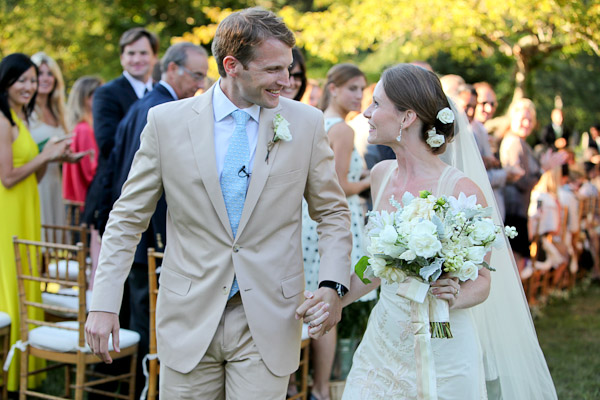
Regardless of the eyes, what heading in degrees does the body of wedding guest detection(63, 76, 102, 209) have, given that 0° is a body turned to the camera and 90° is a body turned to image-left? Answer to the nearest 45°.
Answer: approximately 270°

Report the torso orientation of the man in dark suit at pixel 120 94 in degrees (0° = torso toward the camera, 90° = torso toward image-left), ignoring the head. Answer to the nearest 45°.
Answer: approximately 315°

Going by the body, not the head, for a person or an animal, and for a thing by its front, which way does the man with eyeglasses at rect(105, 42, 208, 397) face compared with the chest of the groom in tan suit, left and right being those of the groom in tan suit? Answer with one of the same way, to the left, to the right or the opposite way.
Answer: to the left

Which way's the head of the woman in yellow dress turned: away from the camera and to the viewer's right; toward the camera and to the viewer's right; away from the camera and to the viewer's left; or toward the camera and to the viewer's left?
toward the camera and to the viewer's right

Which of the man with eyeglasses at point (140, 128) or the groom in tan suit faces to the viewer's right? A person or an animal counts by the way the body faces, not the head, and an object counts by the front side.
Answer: the man with eyeglasses

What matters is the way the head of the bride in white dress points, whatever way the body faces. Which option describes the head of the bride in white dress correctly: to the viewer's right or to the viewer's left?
to the viewer's left

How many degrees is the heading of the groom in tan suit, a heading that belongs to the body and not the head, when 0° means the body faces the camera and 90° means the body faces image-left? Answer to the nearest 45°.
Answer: approximately 0°

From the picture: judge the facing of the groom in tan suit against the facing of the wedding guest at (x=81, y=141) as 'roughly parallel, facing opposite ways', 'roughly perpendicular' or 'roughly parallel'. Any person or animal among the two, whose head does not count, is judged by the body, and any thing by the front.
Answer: roughly perpendicular

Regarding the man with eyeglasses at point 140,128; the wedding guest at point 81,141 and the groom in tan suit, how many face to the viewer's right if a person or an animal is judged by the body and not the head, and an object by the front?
2

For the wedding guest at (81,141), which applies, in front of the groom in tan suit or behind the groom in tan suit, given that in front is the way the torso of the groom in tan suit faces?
behind
